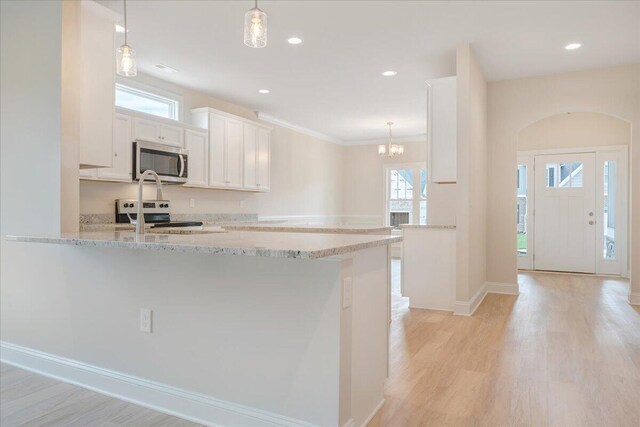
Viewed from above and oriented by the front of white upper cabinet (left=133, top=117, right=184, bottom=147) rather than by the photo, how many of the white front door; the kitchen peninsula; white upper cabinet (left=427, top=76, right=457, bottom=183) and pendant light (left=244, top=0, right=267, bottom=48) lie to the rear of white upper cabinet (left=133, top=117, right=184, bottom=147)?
0

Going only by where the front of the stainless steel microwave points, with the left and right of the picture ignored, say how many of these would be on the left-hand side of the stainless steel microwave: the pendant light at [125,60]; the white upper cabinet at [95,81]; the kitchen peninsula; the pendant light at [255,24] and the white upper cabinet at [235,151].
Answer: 1

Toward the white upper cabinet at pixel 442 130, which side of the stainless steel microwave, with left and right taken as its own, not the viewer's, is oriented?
front

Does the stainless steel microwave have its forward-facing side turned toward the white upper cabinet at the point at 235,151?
no

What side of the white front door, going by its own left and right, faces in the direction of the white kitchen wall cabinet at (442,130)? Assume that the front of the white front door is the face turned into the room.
front

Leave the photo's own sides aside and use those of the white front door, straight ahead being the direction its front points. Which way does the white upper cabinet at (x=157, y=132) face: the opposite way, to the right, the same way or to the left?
to the left

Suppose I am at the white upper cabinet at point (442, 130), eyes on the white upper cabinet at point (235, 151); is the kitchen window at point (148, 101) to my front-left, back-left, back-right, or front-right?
front-left

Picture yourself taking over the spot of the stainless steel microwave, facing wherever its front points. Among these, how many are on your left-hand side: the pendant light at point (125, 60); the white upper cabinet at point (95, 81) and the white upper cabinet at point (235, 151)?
1

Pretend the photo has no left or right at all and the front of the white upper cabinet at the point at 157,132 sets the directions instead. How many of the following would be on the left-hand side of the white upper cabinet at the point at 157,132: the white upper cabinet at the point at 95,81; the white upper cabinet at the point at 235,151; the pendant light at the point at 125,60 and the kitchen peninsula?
1

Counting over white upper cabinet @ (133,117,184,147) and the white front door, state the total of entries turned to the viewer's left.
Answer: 0

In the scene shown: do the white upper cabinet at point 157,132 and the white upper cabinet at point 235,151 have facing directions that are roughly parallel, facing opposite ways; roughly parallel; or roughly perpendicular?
roughly parallel

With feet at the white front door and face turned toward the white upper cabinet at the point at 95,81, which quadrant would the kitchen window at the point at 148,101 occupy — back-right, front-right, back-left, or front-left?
front-right

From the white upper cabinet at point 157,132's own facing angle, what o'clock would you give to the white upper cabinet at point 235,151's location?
the white upper cabinet at point 235,151 is roughly at 9 o'clock from the white upper cabinet at point 157,132.

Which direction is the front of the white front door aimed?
toward the camera

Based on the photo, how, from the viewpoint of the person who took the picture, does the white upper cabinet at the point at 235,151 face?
facing the viewer and to the right of the viewer

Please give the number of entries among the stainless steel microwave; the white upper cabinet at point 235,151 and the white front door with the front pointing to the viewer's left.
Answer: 0

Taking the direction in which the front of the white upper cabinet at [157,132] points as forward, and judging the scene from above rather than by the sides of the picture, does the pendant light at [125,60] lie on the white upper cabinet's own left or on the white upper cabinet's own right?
on the white upper cabinet's own right

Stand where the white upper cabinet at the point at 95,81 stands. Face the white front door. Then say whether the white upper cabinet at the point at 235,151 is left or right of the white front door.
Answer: left

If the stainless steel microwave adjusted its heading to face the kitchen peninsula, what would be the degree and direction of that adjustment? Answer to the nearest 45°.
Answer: approximately 45° to its right
